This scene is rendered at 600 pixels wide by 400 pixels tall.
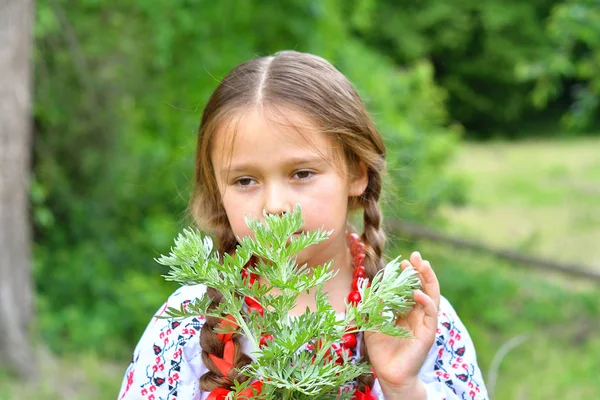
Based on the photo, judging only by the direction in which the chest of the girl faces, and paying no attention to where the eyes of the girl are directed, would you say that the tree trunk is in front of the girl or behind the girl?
behind

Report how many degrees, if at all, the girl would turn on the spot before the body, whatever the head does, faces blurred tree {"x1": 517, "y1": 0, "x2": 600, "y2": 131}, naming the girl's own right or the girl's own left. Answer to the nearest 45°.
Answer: approximately 135° to the girl's own left

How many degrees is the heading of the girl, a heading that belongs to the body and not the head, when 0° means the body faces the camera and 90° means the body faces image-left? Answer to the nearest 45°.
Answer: approximately 0°

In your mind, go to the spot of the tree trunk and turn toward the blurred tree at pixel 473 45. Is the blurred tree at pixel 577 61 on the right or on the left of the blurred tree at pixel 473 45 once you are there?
right

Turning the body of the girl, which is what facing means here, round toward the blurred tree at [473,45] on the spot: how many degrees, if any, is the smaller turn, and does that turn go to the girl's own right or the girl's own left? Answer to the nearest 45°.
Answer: approximately 180°
